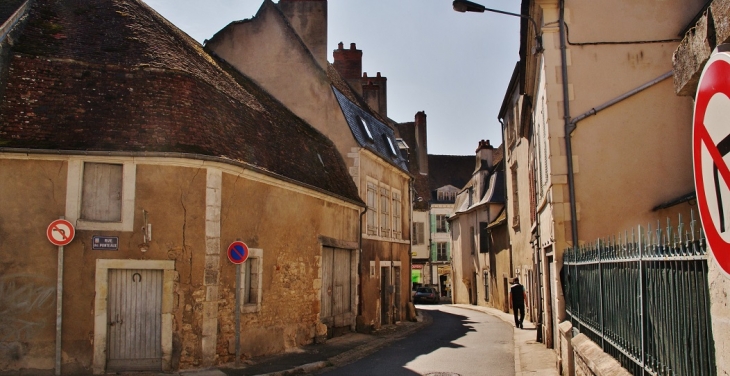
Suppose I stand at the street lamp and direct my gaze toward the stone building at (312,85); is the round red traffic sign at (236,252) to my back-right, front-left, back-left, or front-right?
front-left

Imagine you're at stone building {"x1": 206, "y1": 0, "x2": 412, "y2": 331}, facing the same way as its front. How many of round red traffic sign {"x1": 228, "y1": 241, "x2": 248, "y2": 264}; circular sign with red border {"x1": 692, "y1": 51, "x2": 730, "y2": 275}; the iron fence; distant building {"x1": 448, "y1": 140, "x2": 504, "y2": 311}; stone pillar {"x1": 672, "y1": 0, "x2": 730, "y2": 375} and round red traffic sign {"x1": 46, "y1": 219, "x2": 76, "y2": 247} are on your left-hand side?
1

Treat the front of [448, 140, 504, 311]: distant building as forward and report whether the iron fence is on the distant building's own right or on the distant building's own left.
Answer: on the distant building's own left

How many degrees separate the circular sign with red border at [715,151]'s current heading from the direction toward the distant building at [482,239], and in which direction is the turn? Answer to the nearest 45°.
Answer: approximately 135° to its right

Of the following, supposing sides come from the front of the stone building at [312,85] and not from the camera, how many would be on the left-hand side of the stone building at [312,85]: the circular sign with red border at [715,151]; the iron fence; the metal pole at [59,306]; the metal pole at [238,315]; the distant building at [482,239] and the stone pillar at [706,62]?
1

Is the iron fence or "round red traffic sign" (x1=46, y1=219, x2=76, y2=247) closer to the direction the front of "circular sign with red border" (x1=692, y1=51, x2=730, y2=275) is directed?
the round red traffic sign

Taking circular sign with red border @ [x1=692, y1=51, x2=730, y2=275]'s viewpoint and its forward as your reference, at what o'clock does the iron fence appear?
The iron fence is roughly at 4 o'clock from the circular sign with red border.

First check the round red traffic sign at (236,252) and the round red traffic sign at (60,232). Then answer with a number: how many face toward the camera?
2

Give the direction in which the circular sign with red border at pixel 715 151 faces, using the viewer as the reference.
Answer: facing the viewer and to the left of the viewer

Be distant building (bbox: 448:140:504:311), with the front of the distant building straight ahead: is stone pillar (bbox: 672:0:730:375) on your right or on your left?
on your left

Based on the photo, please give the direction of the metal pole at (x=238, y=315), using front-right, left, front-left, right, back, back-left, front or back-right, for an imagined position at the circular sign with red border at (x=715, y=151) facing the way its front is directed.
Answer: right

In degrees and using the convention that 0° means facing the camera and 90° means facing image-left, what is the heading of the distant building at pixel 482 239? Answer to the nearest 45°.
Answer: approximately 45°

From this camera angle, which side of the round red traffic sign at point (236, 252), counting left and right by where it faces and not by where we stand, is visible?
front

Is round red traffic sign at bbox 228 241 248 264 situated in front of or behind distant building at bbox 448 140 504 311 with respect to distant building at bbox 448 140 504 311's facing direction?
in front

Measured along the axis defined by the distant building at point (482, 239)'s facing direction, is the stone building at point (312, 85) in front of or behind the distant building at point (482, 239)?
in front

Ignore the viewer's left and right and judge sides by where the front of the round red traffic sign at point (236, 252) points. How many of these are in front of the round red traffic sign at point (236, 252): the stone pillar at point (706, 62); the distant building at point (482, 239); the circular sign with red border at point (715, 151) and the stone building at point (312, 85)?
2

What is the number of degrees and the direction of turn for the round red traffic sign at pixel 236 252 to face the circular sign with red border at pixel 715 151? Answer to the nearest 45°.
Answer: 0° — it already faces it

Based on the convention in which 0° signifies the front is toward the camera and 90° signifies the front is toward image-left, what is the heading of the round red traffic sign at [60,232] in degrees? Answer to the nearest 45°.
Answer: approximately 0°

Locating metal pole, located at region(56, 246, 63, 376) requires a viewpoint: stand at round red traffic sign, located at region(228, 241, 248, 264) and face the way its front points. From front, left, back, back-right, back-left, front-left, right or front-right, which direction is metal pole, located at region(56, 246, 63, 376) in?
right
